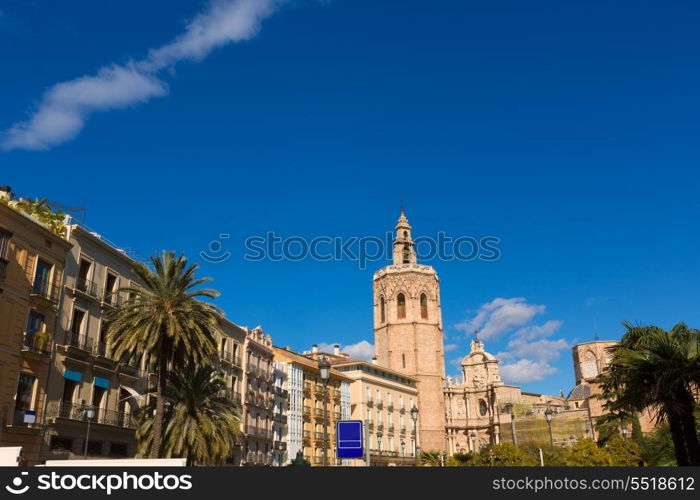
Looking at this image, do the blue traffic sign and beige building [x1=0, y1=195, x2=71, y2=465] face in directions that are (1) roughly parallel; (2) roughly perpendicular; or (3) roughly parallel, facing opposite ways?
roughly perpendicular

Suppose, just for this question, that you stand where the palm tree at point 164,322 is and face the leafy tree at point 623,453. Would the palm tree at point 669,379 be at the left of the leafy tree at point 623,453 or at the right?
right

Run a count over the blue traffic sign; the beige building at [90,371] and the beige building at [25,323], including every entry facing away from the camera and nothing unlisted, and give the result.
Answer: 0

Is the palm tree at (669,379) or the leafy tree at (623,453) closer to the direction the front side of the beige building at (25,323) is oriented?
the palm tree

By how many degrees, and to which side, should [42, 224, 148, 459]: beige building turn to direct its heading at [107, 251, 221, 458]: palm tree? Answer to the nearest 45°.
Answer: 0° — it already faces it

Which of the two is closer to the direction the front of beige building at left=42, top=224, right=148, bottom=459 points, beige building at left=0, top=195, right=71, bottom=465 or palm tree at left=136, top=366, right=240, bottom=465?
the palm tree

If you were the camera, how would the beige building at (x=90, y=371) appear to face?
facing the viewer and to the right of the viewer

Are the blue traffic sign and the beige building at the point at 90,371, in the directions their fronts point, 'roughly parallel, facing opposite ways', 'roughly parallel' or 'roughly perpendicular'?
roughly perpendicular

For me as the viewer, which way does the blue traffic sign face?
facing the viewer

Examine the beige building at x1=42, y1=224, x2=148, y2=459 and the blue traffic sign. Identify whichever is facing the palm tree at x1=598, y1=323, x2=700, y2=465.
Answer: the beige building

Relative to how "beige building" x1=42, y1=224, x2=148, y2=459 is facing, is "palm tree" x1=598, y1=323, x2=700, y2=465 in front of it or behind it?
in front

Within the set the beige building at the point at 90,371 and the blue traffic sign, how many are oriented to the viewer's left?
0

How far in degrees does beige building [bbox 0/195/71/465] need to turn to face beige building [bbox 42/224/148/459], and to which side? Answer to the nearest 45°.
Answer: approximately 90° to its left

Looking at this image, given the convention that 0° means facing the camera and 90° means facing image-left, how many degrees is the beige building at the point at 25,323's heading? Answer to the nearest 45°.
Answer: approximately 315°

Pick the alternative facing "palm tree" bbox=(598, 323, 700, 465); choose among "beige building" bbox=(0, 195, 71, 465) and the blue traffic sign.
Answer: the beige building

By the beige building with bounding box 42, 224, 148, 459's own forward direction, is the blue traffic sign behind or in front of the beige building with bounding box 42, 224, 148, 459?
in front
